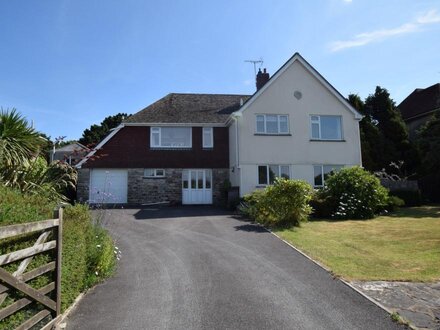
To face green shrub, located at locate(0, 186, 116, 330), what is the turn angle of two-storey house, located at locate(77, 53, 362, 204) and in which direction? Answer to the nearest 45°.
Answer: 0° — it already faces it

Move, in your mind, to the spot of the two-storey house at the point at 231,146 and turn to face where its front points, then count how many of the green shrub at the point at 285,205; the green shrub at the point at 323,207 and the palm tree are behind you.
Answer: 0

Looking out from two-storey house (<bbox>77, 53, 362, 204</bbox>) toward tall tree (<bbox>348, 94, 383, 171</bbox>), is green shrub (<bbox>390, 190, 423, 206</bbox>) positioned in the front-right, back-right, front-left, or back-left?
front-right

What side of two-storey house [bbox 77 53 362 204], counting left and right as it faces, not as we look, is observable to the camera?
front

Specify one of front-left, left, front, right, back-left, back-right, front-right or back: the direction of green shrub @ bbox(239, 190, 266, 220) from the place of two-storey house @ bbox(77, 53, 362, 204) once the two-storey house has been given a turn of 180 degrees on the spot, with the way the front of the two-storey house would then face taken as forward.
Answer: back

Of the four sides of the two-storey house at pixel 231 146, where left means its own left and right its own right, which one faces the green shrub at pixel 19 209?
front

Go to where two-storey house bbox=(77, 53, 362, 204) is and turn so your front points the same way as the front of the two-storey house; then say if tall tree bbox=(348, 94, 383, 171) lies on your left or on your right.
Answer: on your left

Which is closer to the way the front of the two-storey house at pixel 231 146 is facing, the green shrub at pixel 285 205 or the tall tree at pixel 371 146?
the green shrub

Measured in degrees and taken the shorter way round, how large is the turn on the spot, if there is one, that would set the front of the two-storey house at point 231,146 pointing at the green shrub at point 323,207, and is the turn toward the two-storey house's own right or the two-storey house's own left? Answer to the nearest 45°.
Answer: approximately 45° to the two-storey house's own left

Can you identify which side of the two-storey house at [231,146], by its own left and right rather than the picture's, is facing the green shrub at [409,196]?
left

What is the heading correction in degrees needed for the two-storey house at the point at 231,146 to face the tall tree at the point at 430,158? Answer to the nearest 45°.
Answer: approximately 90° to its left

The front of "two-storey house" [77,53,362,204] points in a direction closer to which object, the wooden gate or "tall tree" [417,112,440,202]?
the wooden gate

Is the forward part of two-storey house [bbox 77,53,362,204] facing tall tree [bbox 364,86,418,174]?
no

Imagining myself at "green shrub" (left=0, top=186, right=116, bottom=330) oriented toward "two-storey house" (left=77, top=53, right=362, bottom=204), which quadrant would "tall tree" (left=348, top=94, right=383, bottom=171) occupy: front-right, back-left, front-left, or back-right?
front-right
